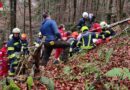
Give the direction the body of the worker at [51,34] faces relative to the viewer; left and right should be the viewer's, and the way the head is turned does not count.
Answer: facing away from the viewer and to the right of the viewer
